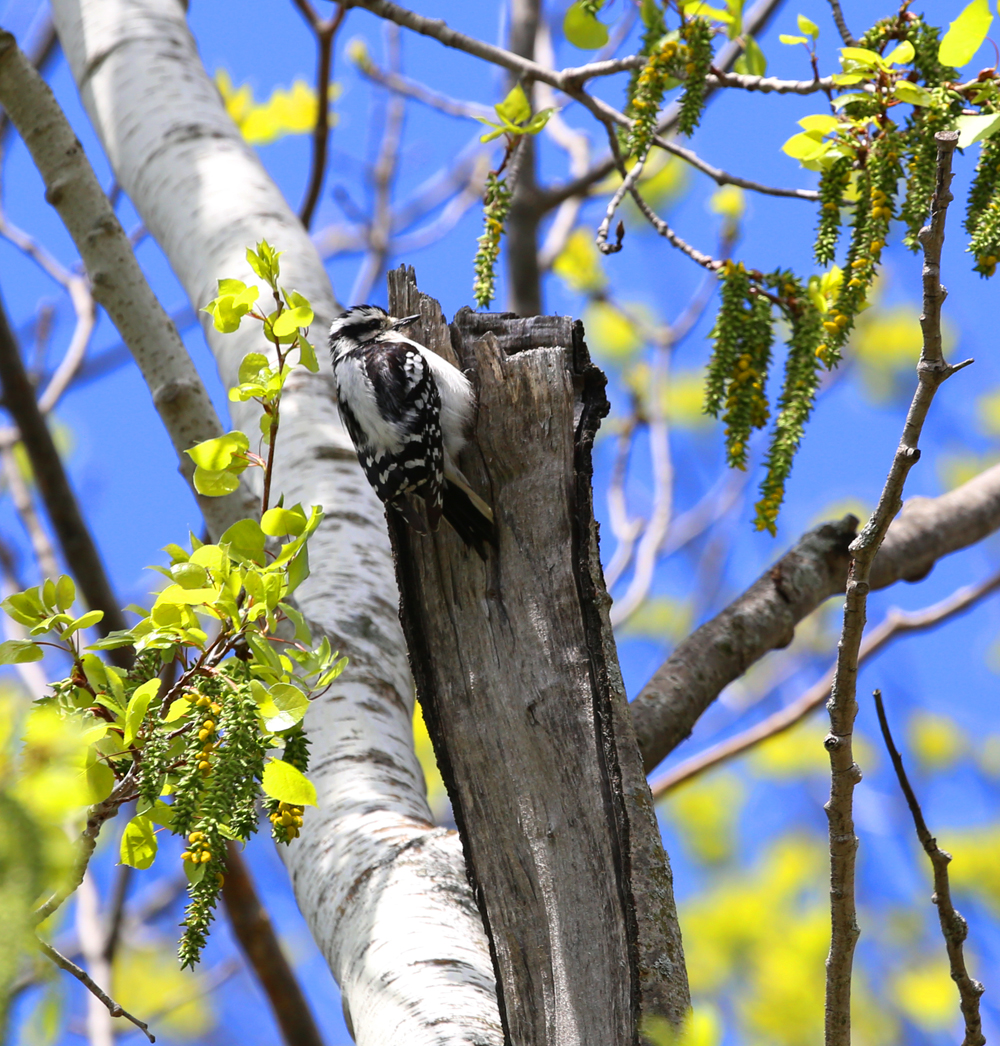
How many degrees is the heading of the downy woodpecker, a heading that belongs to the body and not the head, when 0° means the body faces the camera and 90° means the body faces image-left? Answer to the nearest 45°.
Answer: approximately 225°
